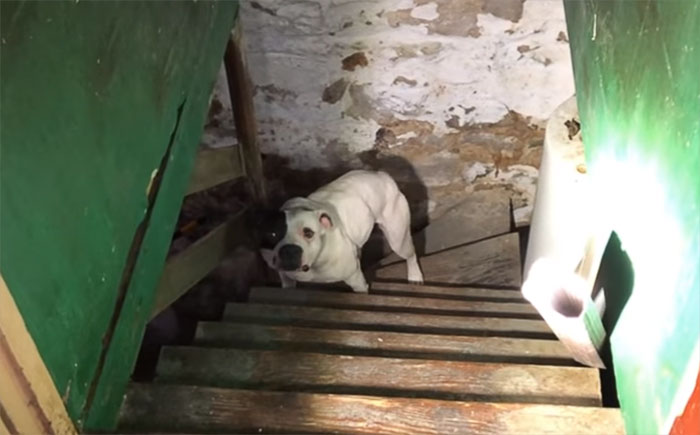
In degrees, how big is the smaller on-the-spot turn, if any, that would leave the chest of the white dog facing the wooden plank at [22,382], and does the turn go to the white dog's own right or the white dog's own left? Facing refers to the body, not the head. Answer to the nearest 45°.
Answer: approximately 45° to the white dog's own left

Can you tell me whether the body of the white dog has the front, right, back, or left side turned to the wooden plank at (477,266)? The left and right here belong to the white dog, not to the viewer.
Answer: back

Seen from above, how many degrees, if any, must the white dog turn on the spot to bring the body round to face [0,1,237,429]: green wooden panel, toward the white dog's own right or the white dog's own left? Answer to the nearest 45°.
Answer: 0° — it already faces it

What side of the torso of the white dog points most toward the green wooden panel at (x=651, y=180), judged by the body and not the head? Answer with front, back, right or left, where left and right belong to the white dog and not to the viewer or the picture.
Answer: left

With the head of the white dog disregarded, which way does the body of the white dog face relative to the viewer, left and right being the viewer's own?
facing the viewer and to the left of the viewer

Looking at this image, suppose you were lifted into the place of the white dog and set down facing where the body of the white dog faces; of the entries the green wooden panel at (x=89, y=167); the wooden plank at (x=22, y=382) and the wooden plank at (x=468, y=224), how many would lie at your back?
1

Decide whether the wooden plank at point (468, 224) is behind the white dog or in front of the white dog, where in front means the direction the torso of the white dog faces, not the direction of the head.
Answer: behind
